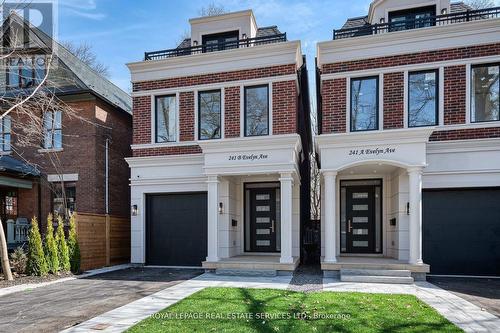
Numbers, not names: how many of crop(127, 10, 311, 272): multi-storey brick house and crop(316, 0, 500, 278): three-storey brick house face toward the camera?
2

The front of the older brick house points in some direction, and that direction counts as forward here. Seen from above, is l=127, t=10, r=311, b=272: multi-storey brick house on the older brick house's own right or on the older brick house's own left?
on the older brick house's own left

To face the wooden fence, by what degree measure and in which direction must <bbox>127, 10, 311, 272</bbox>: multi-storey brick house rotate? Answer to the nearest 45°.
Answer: approximately 90° to its right

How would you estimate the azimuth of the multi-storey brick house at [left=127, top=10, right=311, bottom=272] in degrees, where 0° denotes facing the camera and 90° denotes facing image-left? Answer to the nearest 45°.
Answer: approximately 0°

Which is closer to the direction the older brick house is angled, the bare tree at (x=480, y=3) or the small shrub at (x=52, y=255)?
the small shrub

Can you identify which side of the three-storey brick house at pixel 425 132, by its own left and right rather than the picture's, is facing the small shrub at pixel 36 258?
right

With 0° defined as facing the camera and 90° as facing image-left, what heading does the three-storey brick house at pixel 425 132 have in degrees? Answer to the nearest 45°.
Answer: approximately 0°

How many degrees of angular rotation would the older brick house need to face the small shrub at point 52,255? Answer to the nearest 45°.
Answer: approximately 45° to its left

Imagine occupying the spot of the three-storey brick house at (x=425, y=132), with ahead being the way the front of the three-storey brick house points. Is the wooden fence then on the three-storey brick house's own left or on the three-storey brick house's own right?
on the three-storey brick house's own right
